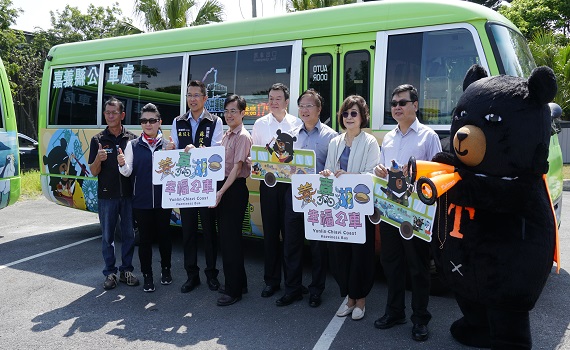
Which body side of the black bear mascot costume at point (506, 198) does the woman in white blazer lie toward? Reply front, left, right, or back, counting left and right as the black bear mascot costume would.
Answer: right

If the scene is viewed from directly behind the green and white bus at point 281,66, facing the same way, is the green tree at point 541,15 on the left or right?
on its left

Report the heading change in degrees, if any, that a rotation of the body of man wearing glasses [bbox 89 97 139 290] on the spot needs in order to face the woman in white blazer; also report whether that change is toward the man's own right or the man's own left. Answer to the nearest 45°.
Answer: approximately 45° to the man's own left

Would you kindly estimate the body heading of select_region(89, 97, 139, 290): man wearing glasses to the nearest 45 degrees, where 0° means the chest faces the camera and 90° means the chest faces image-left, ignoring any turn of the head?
approximately 0°

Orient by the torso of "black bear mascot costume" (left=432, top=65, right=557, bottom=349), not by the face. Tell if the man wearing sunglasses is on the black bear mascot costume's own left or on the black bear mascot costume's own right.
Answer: on the black bear mascot costume's own right

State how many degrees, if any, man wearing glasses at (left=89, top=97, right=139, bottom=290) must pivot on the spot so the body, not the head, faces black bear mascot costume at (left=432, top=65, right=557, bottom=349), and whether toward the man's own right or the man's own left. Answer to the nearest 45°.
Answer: approximately 45° to the man's own left
